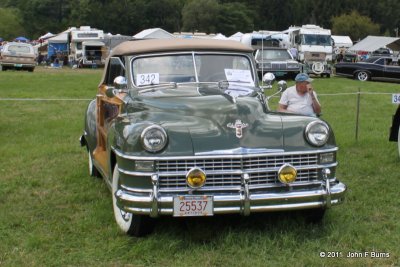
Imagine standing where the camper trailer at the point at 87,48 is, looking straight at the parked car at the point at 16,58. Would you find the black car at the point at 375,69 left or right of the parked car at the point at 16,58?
left

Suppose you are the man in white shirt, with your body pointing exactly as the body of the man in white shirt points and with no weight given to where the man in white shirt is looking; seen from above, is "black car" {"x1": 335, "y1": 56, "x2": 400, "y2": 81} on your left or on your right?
on your left

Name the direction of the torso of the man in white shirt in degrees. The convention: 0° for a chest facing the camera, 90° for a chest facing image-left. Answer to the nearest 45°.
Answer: approximately 315°

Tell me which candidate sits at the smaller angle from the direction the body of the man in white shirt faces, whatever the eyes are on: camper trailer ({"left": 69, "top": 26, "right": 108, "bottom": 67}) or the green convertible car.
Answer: the green convertible car

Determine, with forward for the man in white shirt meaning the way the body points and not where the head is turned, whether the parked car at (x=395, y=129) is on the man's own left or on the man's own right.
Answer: on the man's own left

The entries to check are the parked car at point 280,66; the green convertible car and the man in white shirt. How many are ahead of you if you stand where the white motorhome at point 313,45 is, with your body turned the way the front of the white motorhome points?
3

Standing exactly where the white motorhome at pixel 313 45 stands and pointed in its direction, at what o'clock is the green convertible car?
The green convertible car is roughly at 12 o'clock from the white motorhome.

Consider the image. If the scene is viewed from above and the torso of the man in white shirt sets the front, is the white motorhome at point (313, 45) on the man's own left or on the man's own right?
on the man's own left

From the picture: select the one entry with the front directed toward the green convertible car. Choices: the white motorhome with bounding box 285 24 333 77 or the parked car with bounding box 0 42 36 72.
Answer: the white motorhome

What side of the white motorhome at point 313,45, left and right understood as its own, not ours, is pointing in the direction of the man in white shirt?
front

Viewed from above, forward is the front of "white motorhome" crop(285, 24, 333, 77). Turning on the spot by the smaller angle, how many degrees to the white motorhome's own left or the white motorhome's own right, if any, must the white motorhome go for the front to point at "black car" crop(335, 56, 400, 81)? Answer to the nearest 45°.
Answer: approximately 45° to the white motorhome's own left

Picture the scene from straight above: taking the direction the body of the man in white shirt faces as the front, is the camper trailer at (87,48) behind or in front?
behind
